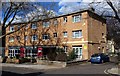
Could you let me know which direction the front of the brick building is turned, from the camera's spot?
facing the viewer and to the left of the viewer
